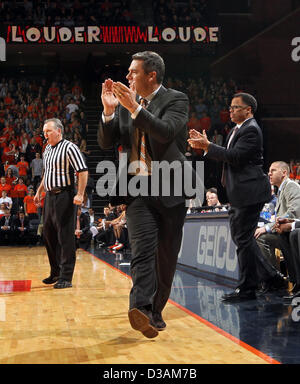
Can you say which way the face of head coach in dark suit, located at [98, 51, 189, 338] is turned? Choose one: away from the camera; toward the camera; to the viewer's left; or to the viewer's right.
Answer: to the viewer's left

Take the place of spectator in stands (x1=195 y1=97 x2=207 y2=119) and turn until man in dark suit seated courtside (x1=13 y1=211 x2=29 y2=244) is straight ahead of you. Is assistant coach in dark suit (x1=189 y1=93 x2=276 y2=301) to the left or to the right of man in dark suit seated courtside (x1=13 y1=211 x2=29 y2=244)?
left

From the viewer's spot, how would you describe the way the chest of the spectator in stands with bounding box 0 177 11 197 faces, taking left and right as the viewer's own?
facing the viewer

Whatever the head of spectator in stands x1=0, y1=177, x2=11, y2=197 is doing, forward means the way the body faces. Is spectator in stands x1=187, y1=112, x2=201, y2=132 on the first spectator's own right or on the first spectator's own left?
on the first spectator's own left

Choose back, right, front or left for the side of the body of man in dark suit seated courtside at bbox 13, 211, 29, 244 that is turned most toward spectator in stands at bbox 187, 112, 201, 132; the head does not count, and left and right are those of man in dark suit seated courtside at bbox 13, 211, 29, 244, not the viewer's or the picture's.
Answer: left

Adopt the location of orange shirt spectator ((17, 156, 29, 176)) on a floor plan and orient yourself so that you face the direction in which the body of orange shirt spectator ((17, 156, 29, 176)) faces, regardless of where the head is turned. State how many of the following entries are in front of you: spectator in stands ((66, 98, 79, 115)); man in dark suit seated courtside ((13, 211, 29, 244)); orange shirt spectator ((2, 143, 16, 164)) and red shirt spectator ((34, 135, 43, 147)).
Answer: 1

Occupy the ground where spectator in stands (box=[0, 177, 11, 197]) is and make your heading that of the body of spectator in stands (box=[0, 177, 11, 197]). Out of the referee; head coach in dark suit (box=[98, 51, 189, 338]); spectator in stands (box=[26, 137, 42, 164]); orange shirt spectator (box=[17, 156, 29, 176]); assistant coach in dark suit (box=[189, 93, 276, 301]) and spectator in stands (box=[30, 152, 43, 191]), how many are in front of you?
3

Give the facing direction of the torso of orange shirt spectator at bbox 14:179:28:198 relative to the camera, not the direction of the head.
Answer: toward the camera

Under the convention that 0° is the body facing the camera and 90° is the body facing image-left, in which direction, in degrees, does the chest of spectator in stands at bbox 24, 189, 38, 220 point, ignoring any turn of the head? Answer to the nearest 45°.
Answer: approximately 0°

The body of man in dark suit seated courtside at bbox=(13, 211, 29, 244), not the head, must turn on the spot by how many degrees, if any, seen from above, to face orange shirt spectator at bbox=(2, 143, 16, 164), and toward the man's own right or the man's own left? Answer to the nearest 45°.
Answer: approximately 180°

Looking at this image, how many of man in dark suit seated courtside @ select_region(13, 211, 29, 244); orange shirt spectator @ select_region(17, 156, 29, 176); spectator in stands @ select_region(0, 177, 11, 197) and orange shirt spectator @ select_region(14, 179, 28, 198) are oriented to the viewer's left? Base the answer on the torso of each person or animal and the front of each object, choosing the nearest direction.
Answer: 0

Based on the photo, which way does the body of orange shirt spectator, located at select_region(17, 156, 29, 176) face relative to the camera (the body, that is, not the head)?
toward the camera

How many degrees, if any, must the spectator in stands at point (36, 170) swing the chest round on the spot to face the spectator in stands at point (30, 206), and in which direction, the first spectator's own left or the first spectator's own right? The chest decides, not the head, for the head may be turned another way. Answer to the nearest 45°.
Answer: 0° — they already face them

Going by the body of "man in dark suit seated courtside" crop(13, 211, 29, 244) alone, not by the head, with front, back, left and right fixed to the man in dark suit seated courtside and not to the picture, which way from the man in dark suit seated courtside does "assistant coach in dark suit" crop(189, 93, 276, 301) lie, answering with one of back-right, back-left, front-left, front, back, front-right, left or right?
front

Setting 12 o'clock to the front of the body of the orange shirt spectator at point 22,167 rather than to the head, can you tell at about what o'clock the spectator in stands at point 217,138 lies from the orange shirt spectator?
The spectator in stands is roughly at 9 o'clock from the orange shirt spectator.

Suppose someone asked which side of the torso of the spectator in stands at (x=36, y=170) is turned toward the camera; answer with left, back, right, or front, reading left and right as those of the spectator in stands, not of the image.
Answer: front

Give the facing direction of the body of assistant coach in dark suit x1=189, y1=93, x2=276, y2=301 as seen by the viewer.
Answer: to the viewer's left

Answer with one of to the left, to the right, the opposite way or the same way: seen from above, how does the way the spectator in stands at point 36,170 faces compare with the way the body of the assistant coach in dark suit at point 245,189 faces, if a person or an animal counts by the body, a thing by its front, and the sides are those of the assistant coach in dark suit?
to the left

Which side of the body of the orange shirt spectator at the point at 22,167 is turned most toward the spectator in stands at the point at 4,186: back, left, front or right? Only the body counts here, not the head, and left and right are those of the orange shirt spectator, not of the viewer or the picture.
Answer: front

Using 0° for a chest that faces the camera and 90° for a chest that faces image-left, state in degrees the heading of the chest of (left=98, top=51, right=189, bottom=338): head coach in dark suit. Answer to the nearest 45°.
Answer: approximately 45°
